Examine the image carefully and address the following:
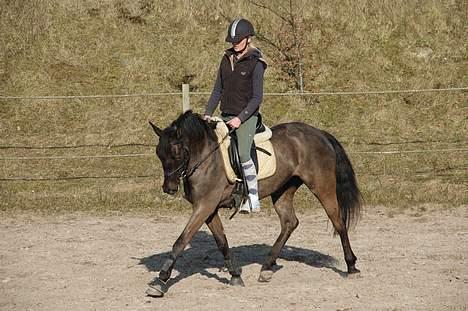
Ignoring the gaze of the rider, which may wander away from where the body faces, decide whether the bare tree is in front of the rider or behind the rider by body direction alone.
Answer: behind

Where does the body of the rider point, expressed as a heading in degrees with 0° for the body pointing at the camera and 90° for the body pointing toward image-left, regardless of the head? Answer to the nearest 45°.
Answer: approximately 45°

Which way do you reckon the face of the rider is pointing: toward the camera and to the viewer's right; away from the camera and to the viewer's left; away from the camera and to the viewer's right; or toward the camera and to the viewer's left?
toward the camera and to the viewer's left

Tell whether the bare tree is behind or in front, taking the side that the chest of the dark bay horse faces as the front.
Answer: behind
